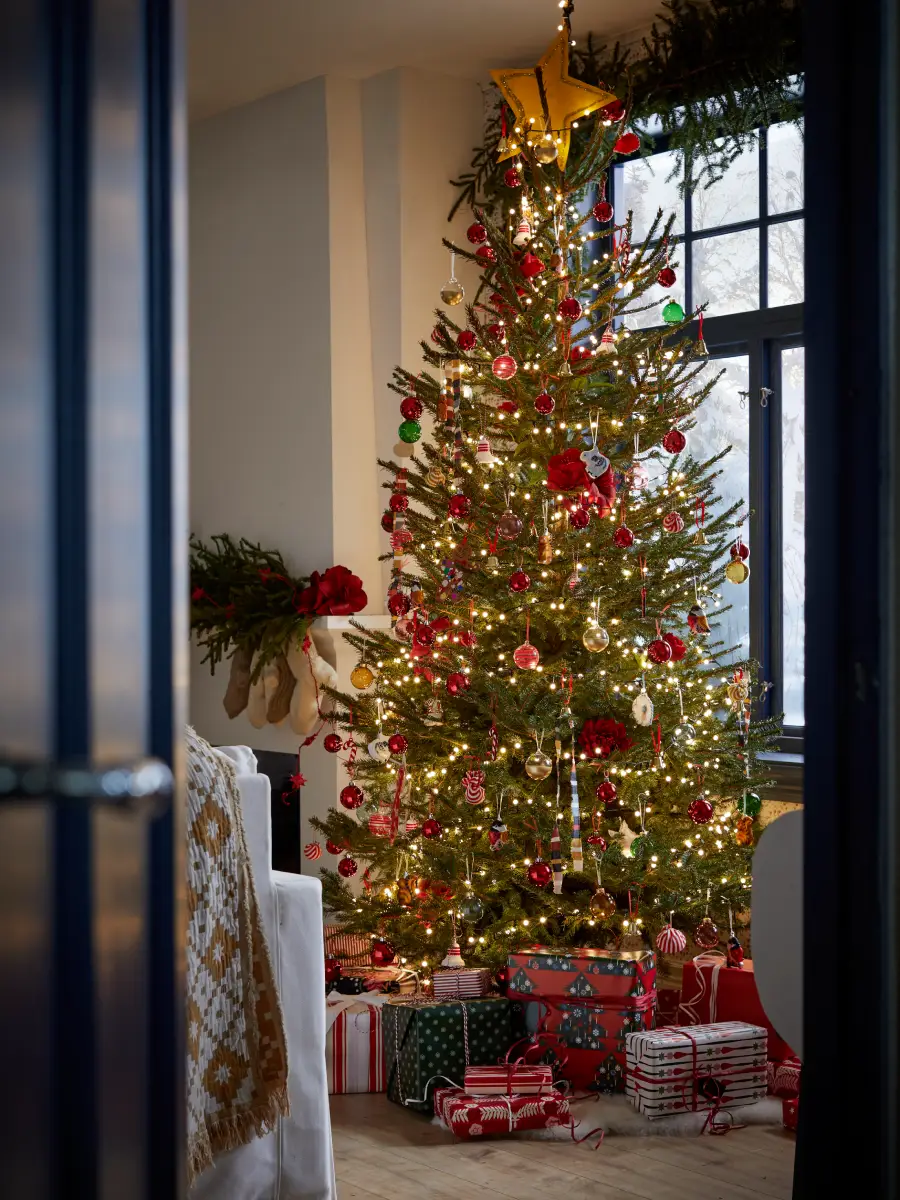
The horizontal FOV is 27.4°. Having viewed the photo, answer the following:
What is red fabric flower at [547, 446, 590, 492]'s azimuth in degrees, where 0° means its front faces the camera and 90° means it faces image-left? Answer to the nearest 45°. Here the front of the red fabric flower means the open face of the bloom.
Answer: approximately 0°

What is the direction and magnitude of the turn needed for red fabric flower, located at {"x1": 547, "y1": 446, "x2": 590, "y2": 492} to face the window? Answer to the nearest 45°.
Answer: approximately 135° to its left

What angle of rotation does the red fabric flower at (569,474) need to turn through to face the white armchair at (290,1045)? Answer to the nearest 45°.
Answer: approximately 45° to its right
